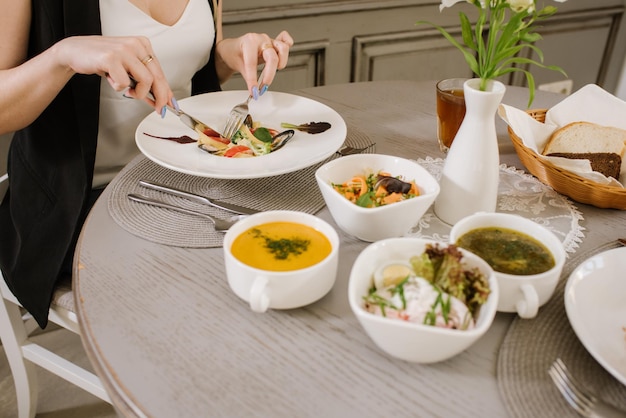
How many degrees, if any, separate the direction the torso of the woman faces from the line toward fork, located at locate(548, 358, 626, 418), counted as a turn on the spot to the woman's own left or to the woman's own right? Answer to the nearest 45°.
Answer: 0° — they already face it

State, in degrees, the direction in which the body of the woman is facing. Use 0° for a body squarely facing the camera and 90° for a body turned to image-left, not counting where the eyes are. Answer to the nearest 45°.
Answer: approximately 315°

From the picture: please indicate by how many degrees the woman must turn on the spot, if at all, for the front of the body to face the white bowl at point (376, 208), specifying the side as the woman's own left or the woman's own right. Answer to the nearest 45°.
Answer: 0° — they already face it

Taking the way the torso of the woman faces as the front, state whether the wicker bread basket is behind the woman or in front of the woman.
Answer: in front

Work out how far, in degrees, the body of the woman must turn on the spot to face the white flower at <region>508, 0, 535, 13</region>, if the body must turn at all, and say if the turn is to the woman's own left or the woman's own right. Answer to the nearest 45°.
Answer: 0° — they already face it
